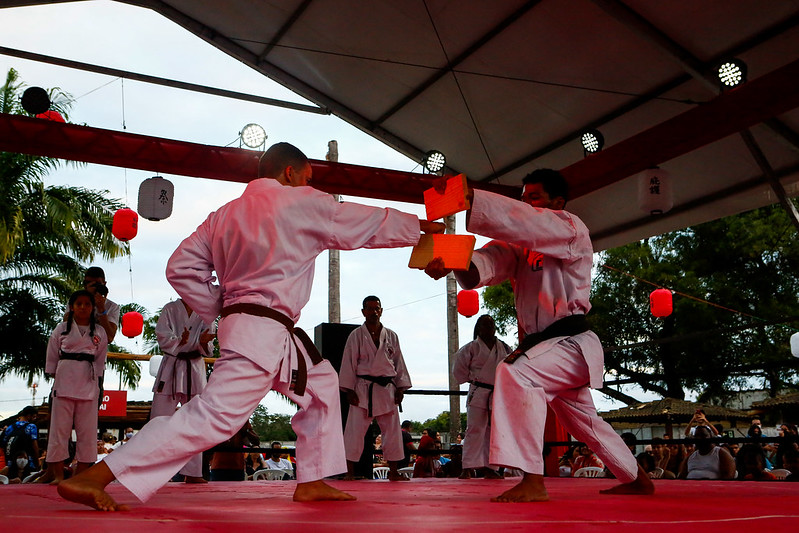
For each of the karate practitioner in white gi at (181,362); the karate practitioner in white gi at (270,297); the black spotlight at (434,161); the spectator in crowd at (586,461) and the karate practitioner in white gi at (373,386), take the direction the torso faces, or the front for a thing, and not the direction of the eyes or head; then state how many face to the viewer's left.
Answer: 0

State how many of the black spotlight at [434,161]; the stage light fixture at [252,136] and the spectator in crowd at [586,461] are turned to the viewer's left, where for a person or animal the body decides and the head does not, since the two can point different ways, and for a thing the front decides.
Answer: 0

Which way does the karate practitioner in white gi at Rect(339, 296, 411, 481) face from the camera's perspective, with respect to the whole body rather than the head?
toward the camera

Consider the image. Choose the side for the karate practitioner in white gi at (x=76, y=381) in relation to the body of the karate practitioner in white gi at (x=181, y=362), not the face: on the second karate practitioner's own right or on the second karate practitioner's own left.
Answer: on the second karate practitioner's own right

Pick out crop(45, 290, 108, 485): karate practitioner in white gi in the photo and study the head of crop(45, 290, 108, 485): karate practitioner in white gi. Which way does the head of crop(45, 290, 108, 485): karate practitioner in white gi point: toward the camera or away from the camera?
toward the camera

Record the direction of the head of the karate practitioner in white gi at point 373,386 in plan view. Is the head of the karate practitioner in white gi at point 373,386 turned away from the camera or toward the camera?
toward the camera

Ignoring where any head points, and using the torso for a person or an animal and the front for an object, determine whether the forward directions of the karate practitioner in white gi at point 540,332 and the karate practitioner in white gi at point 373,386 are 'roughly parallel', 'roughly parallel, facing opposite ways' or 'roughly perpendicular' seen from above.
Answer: roughly perpendicular

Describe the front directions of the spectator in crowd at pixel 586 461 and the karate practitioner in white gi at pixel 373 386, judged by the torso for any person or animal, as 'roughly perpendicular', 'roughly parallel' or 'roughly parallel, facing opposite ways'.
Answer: roughly parallel

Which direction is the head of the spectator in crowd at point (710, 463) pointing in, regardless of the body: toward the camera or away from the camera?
toward the camera

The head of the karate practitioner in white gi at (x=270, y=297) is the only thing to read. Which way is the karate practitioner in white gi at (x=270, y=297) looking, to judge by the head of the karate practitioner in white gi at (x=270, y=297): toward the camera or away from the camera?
away from the camera

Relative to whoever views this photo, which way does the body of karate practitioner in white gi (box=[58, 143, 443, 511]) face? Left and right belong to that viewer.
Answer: facing away from the viewer and to the right of the viewer

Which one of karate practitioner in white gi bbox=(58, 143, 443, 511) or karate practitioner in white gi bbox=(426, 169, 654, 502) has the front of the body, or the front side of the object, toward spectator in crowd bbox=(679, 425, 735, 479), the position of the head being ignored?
karate practitioner in white gi bbox=(58, 143, 443, 511)

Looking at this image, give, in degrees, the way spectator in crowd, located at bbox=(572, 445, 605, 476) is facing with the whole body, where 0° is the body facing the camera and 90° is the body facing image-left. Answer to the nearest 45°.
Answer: approximately 0°

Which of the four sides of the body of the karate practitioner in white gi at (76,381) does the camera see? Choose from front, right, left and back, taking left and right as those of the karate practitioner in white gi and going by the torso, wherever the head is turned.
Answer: front

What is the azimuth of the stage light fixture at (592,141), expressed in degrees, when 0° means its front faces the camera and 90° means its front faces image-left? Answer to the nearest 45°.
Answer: approximately 45°

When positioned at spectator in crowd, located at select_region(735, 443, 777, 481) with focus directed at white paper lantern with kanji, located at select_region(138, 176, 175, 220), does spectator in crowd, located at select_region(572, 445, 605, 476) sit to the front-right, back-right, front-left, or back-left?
front-right

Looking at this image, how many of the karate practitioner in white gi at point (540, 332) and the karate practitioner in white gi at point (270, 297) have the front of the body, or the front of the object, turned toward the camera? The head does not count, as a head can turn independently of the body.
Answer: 0
